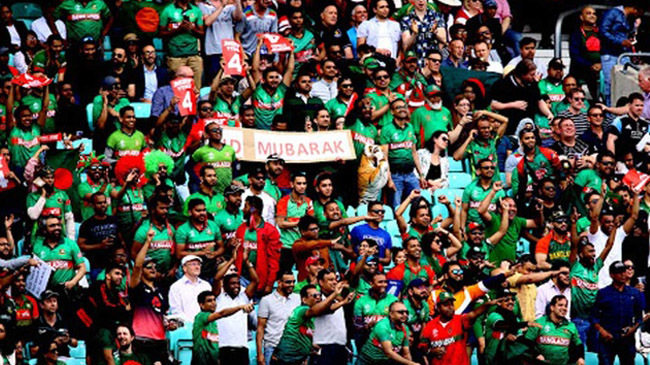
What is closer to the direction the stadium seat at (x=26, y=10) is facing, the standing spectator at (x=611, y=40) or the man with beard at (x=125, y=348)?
the man with beard

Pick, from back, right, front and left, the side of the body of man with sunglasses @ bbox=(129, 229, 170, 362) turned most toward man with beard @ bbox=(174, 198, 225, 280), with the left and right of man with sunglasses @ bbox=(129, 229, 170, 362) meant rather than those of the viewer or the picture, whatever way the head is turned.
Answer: left

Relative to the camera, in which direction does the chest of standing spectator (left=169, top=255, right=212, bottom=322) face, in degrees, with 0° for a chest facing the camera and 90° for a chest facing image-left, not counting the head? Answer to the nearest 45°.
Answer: approximately 315°

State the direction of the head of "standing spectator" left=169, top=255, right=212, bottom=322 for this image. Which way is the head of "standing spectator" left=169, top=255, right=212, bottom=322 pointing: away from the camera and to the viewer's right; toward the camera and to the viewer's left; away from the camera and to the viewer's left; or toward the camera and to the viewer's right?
toward the camera and to the viewer's right

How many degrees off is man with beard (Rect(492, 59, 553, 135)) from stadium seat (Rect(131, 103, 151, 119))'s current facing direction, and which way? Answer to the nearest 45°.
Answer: approximately 90° to its left

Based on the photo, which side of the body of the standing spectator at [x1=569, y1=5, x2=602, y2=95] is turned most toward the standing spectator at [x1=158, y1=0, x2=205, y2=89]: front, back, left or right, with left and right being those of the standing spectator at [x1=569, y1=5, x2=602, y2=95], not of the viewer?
right
